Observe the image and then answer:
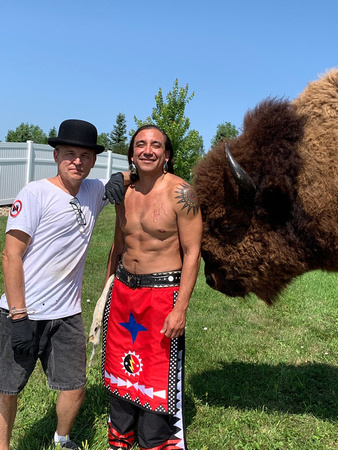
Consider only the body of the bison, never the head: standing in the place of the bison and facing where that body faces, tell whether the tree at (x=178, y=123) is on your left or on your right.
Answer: on your right

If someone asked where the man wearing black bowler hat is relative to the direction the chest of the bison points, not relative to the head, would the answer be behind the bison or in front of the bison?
in front

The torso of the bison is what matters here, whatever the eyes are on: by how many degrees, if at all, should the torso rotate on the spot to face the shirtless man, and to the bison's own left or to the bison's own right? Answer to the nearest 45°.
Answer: approximately 45° to the bison's own left

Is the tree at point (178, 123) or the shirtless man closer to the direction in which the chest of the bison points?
the shirtless man

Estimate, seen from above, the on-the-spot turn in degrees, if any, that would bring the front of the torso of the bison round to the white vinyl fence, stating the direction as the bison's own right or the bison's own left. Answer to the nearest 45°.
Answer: approximately 45° to the bison's own right

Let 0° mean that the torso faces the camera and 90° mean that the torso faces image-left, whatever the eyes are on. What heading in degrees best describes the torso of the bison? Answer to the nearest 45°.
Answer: approximately 90°
